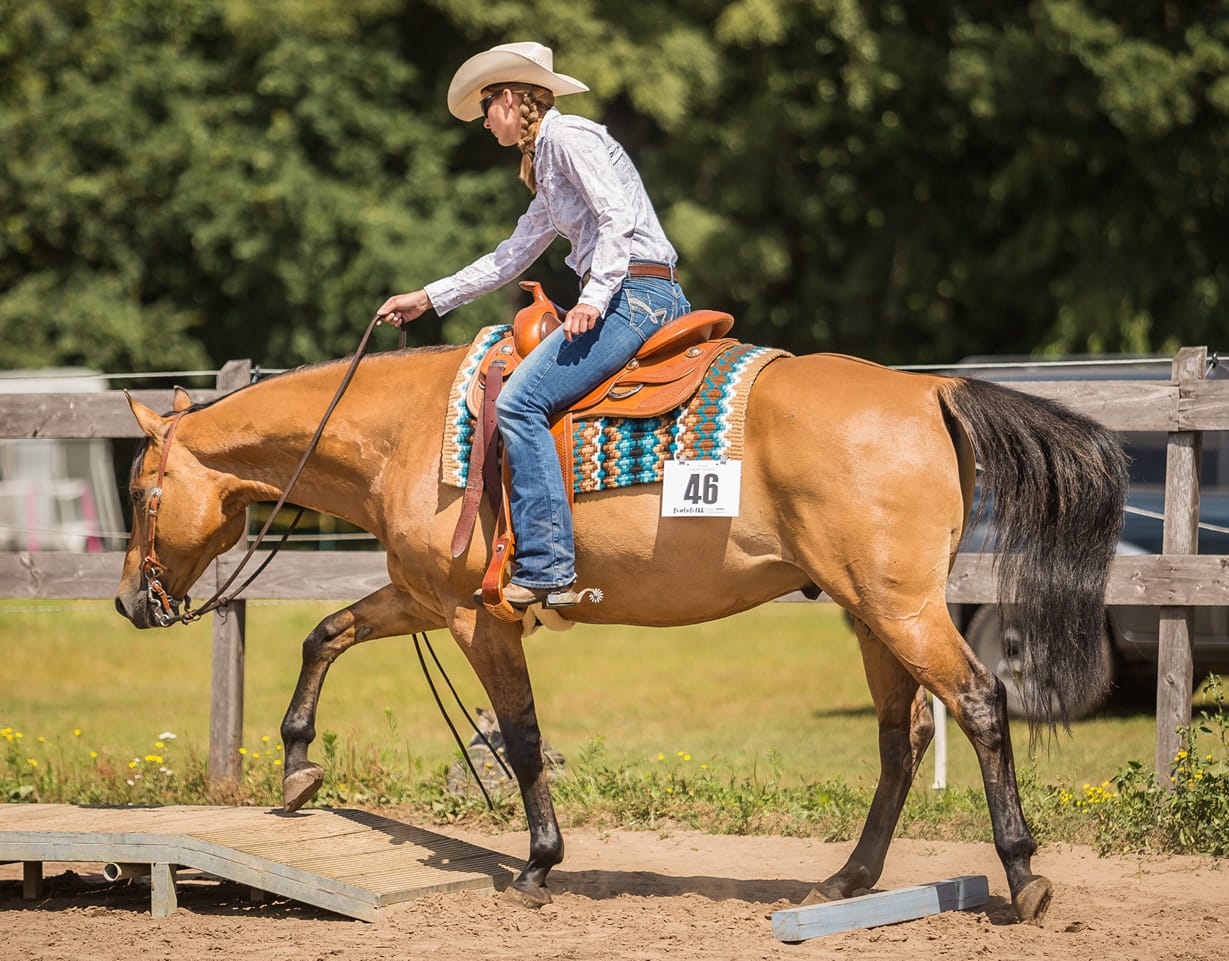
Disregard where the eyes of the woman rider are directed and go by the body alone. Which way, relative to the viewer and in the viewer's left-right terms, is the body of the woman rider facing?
facing to the left of the viewer

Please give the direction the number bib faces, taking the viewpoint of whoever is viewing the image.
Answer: facing the viewer

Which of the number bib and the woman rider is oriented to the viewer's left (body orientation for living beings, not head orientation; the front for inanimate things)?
the woman rider

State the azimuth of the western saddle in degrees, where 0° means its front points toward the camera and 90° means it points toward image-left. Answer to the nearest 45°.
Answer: approximately 90°

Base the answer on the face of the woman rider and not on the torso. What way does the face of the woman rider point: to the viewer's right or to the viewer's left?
to the viewer's left

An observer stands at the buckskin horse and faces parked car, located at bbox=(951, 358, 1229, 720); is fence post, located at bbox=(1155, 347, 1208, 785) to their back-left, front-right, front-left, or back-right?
front-right

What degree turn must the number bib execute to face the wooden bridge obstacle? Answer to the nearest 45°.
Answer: approximately 90° to its right

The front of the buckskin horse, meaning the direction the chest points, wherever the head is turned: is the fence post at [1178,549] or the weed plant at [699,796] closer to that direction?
the weed plant

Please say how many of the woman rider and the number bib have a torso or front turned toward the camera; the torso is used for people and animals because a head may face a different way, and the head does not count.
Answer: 1

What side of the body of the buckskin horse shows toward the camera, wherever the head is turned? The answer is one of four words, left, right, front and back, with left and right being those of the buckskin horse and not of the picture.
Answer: left

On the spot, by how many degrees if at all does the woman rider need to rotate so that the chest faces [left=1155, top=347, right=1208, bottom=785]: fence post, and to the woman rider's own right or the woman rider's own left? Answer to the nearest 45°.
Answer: approximately 135° to the woman rider's own right
